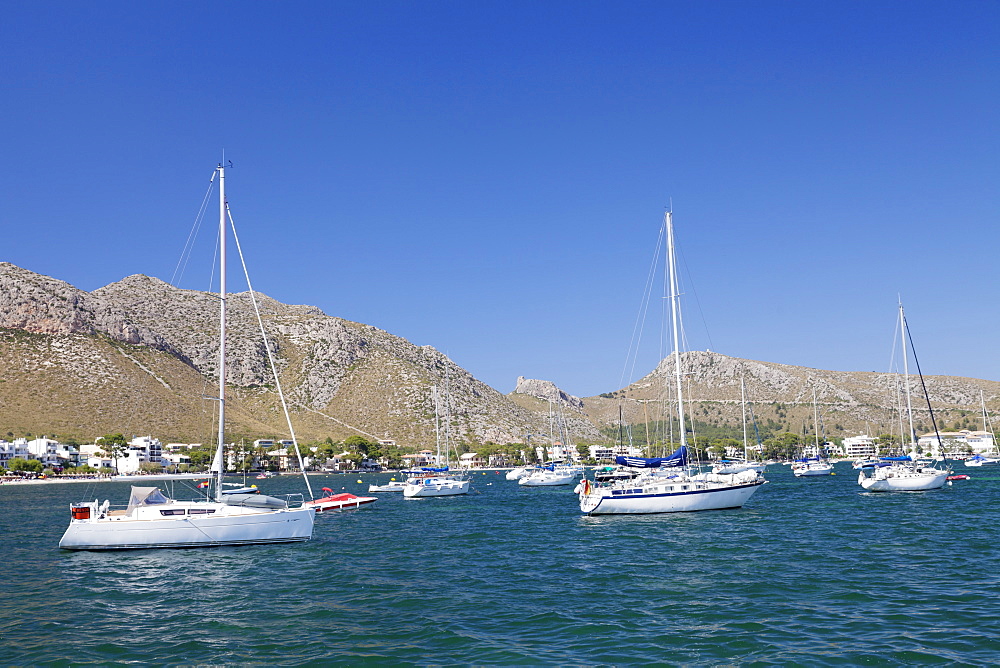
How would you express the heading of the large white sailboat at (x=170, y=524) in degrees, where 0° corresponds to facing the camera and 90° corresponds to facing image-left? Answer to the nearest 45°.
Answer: approximately 270°
